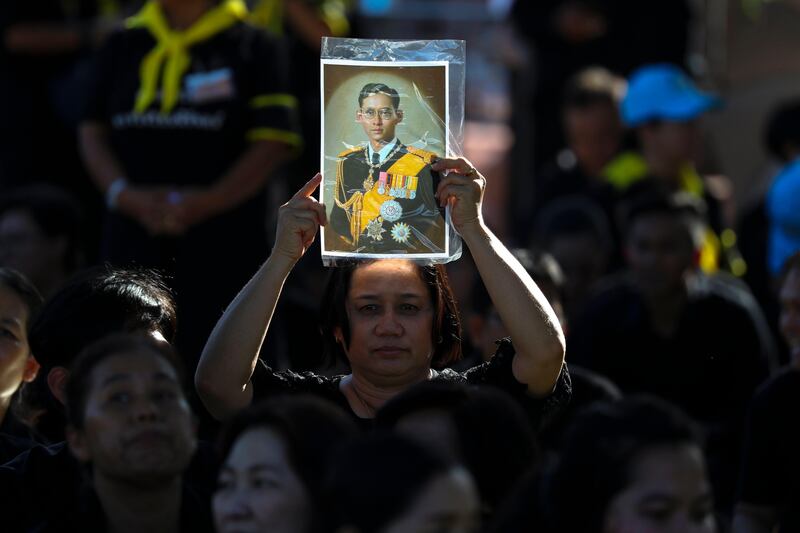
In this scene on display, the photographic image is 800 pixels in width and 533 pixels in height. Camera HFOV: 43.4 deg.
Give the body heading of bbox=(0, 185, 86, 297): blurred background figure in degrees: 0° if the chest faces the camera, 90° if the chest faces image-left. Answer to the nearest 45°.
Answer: approximately 45°

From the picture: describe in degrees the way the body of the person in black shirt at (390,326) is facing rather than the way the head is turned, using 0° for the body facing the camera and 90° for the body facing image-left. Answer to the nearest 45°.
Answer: approximately 0°

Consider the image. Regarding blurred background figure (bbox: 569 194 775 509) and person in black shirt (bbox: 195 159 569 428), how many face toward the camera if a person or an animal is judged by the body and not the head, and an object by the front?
2

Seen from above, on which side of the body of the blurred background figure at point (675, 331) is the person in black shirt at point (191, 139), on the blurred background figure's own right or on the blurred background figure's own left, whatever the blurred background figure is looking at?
on the blurred background figure's own right

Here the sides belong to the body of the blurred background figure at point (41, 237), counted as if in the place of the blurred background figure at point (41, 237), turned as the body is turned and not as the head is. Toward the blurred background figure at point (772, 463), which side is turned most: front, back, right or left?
left

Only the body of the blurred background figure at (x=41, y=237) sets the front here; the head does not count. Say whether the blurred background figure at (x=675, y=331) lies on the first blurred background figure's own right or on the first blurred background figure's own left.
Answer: on the first blurred background figure's own left

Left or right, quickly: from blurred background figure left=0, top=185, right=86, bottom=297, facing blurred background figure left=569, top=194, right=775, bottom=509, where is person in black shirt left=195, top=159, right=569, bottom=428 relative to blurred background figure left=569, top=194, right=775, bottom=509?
right
